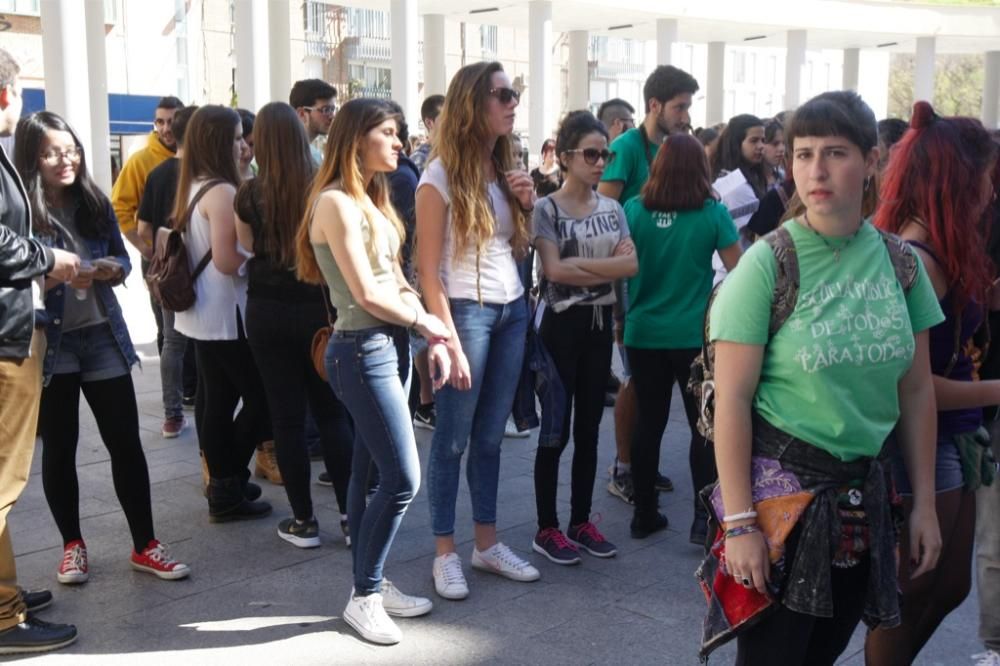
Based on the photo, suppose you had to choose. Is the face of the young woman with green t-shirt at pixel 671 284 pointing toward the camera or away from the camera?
away from the camera

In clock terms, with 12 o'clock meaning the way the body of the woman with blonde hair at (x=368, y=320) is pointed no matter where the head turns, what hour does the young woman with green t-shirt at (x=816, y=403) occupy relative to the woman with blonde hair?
The young woman with green t-shirt is roughly at 2 o'clock from the woman with blonde hair.

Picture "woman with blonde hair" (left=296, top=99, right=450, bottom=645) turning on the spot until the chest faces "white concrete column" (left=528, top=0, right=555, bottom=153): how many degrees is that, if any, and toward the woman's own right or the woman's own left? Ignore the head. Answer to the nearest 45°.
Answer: approximately 90° to the woman's own left

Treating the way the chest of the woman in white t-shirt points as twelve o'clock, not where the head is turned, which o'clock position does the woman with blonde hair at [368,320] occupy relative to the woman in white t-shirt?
The woman with blonde hair is roughly at 3 o'clock from the woman in white t-shirt.

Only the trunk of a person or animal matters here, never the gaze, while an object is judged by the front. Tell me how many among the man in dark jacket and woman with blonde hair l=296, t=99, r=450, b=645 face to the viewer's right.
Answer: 2

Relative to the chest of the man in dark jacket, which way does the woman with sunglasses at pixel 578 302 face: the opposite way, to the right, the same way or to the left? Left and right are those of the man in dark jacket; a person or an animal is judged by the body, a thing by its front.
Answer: to the right

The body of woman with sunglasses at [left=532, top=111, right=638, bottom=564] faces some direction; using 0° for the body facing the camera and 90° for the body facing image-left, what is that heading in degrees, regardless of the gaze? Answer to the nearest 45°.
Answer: approximately 315°

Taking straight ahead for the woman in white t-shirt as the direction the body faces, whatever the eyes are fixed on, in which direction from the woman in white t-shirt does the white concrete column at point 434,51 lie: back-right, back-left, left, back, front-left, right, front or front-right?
back-left

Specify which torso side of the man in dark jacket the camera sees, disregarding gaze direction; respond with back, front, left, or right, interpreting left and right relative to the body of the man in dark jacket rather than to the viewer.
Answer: right

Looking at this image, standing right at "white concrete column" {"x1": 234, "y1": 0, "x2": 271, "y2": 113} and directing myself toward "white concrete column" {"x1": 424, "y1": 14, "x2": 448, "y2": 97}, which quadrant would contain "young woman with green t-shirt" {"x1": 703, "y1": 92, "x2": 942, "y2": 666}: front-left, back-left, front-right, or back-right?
back-right

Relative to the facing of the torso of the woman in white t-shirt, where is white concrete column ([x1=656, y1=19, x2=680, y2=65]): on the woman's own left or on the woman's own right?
on the woman's own left

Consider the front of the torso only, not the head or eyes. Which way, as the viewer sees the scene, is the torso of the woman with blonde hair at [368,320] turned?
to the viewer's right
